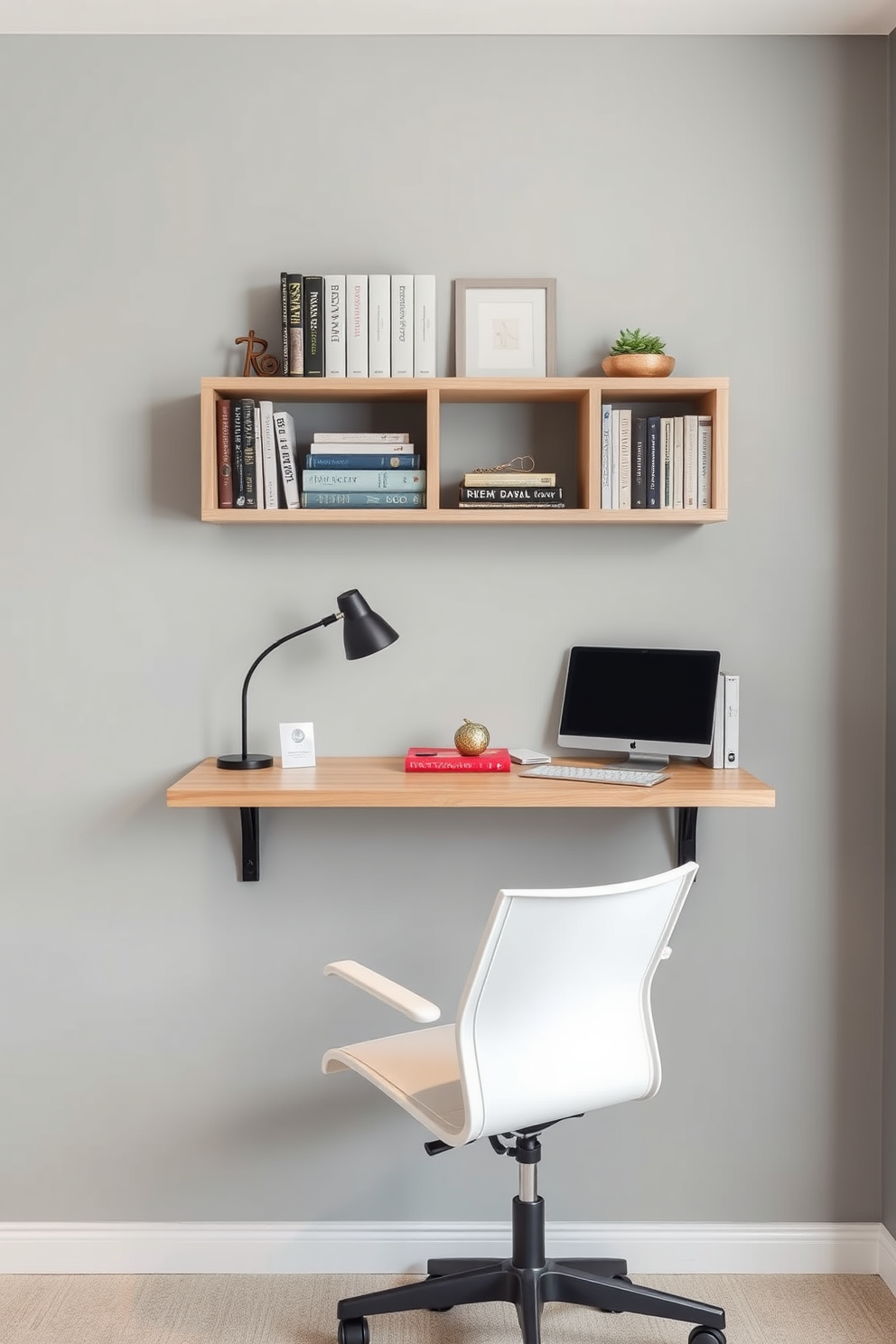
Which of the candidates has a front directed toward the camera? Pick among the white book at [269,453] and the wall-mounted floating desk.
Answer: the wall-mounted floating desk

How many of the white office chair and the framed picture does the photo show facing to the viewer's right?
0

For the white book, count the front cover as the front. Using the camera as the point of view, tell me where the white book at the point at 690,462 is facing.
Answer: facing to the right of the viewer

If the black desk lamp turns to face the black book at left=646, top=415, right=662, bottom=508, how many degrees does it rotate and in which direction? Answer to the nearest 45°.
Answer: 0° — it already faces it

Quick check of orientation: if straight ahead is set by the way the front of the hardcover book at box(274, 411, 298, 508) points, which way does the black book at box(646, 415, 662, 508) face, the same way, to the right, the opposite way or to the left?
the same way

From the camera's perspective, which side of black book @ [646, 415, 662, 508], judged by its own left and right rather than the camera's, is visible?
right

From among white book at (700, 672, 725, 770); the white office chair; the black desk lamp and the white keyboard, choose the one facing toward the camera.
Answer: the white keyboard

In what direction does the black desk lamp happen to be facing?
to the viewer's right

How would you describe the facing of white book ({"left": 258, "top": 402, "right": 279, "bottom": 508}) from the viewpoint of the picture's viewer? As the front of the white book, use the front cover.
facing to the right of the viewer

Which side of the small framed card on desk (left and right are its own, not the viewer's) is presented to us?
front

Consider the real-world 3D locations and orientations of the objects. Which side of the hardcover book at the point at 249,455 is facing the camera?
right
